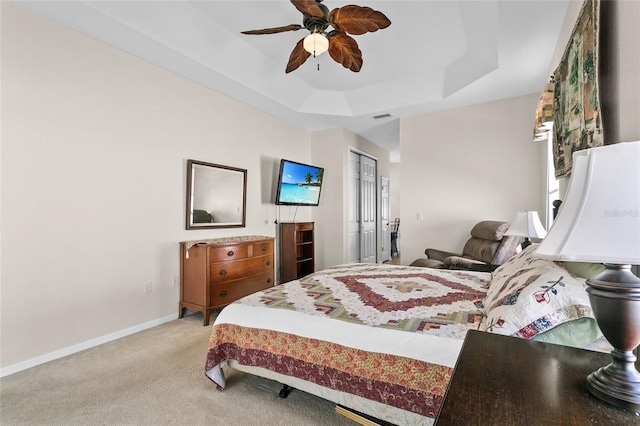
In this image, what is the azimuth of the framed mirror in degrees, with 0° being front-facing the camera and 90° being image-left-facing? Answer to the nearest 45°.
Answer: approximately 315°

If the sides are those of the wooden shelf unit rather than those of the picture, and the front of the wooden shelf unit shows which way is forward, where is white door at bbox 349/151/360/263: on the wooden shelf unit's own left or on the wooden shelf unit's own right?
on the wooden shelf unit's own left

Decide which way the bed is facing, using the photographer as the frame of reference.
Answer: facing to the left of the viewer

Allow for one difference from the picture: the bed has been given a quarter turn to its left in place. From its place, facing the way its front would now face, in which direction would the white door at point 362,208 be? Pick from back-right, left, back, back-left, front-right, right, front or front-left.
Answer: back

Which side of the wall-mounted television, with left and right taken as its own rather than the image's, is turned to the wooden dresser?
right

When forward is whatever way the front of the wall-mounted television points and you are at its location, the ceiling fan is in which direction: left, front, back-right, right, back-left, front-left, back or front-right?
front-right

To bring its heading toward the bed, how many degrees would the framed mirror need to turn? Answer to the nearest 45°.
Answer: approximately 45° to its right
